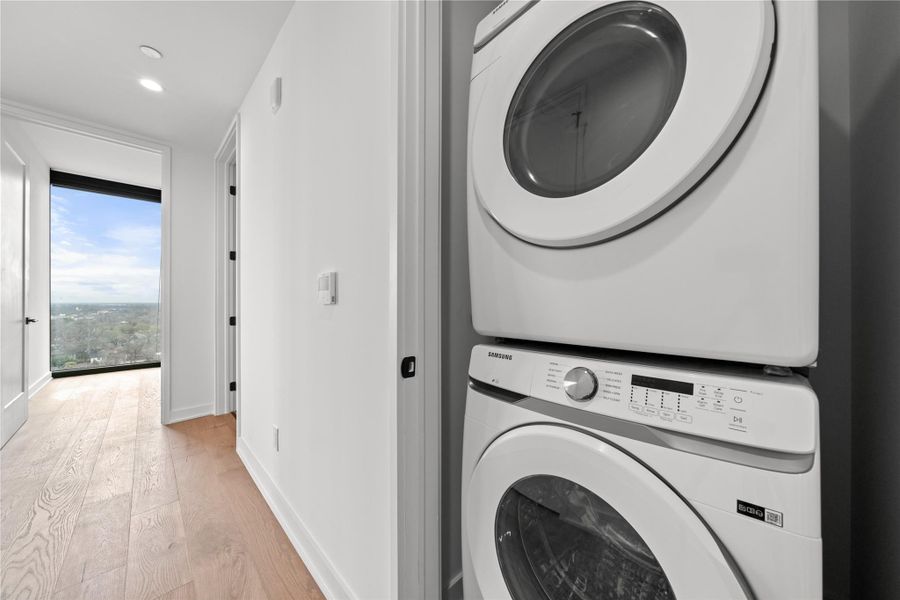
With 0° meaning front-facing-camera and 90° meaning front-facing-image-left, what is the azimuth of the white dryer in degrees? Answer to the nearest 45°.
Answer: approximately 45°

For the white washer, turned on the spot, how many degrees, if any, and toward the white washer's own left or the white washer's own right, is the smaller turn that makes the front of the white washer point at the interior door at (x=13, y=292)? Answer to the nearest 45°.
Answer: approximately 45° to the white washer's own right

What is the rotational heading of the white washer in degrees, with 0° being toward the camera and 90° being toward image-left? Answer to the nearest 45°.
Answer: approximately 45°
